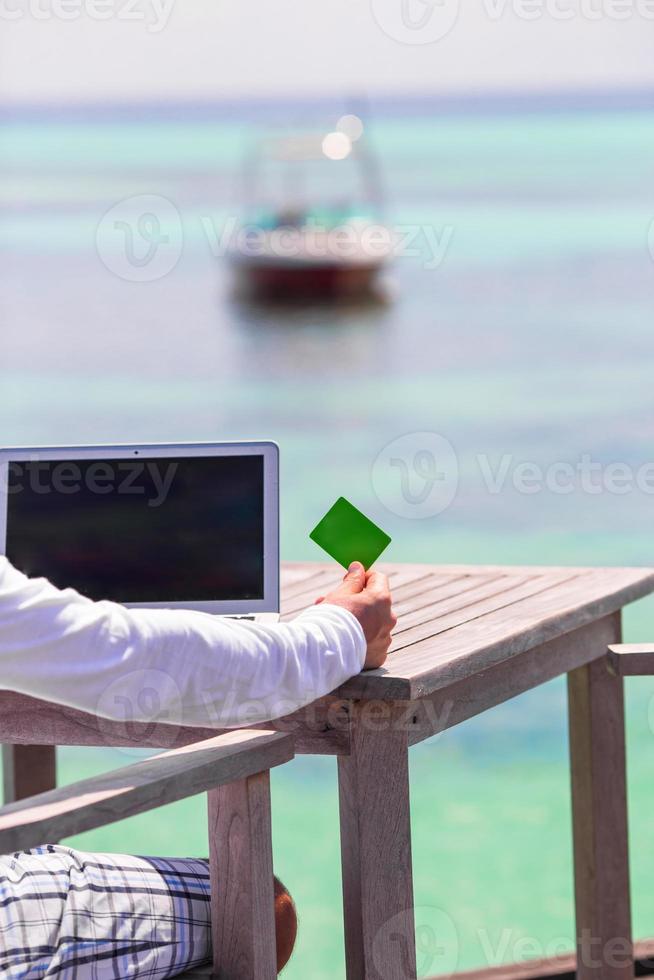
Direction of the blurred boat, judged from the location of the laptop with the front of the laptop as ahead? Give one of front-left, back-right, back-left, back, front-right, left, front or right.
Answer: back

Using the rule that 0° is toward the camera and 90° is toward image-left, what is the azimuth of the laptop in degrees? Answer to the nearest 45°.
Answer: approximately 0°
